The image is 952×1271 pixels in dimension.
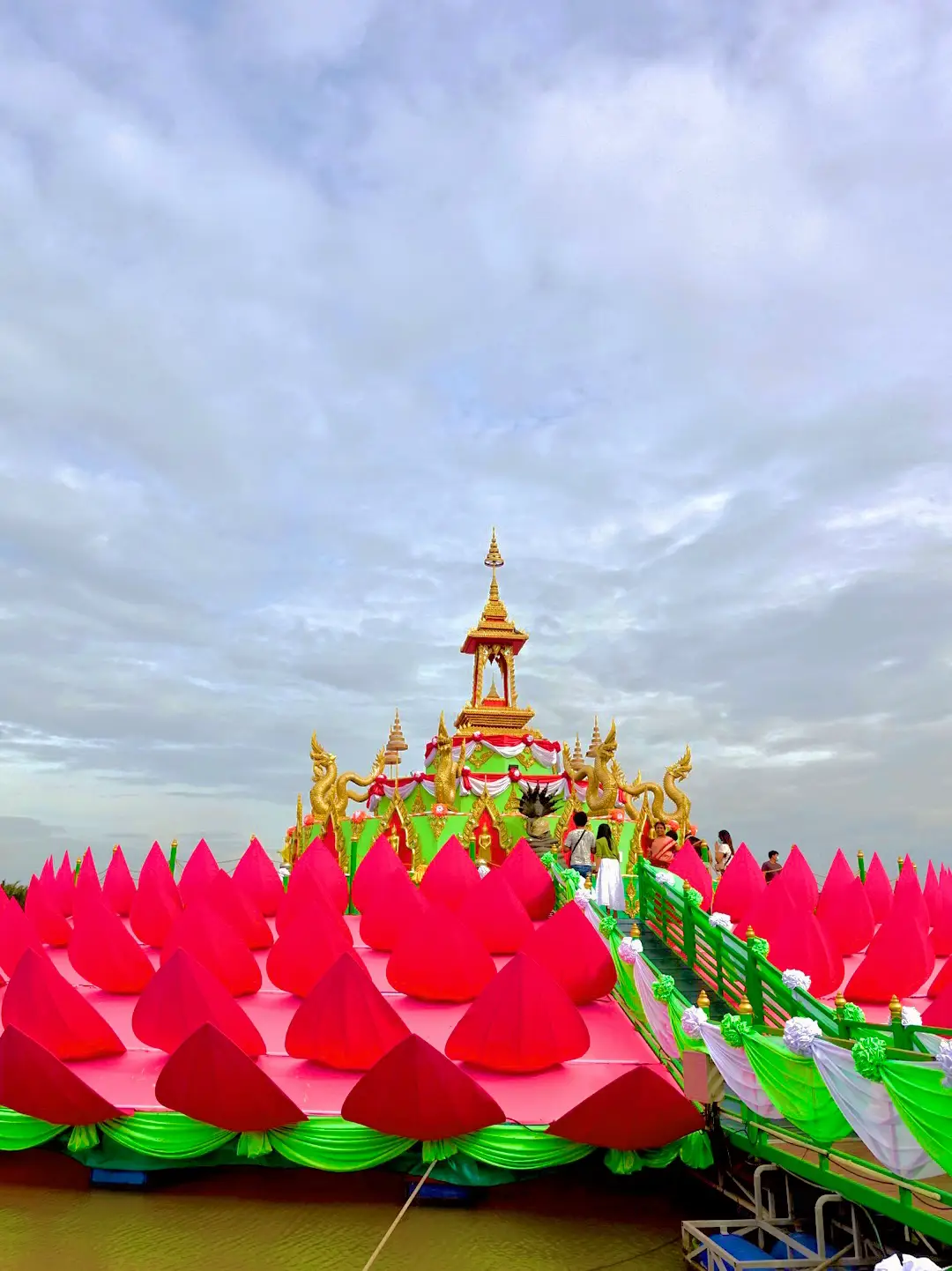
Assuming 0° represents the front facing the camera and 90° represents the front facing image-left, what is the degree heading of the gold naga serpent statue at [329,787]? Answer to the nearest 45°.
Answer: approximately 90°

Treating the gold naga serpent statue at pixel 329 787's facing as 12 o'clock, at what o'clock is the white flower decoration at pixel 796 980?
The white flower decoration is roughly at 8 o'clock from the gold naga serpent statue.

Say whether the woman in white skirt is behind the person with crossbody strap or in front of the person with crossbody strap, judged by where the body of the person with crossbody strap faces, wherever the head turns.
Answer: behind

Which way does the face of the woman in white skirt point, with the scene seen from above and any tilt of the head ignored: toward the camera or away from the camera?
away from the camera

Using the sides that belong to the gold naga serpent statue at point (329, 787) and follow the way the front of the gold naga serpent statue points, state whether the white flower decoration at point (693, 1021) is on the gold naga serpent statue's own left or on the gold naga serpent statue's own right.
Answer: on the gold naga serpent statue's own left

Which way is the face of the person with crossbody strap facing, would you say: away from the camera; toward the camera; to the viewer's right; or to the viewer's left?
away from the camera

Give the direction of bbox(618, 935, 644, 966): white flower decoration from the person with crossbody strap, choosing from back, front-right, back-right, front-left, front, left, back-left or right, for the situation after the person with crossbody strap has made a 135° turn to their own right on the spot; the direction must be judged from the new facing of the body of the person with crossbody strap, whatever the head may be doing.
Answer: front-right

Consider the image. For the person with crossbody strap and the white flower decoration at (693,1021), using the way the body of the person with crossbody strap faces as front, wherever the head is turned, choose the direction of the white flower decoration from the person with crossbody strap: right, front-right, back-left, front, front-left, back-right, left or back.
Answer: back

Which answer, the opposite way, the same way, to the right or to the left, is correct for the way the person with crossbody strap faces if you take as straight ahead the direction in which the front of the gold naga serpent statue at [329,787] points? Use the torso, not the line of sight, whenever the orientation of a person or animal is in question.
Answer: to the right

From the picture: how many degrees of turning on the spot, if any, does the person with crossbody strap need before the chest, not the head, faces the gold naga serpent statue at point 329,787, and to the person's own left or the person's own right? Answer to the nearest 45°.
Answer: approximately 90° to the person's own left

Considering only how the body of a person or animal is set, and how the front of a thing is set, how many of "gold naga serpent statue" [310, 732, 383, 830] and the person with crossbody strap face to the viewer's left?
1

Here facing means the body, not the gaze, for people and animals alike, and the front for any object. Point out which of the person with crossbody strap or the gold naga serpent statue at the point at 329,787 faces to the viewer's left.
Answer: the gold naga serpent statue

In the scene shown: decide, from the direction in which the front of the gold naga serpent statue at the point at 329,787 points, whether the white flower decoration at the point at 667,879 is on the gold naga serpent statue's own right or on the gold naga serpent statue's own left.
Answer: on the gold naga serpent statue's own left

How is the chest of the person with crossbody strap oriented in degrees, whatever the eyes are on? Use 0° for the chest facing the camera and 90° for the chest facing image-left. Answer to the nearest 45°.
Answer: approximately 180°

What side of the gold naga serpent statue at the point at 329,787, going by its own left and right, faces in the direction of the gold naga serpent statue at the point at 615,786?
back
